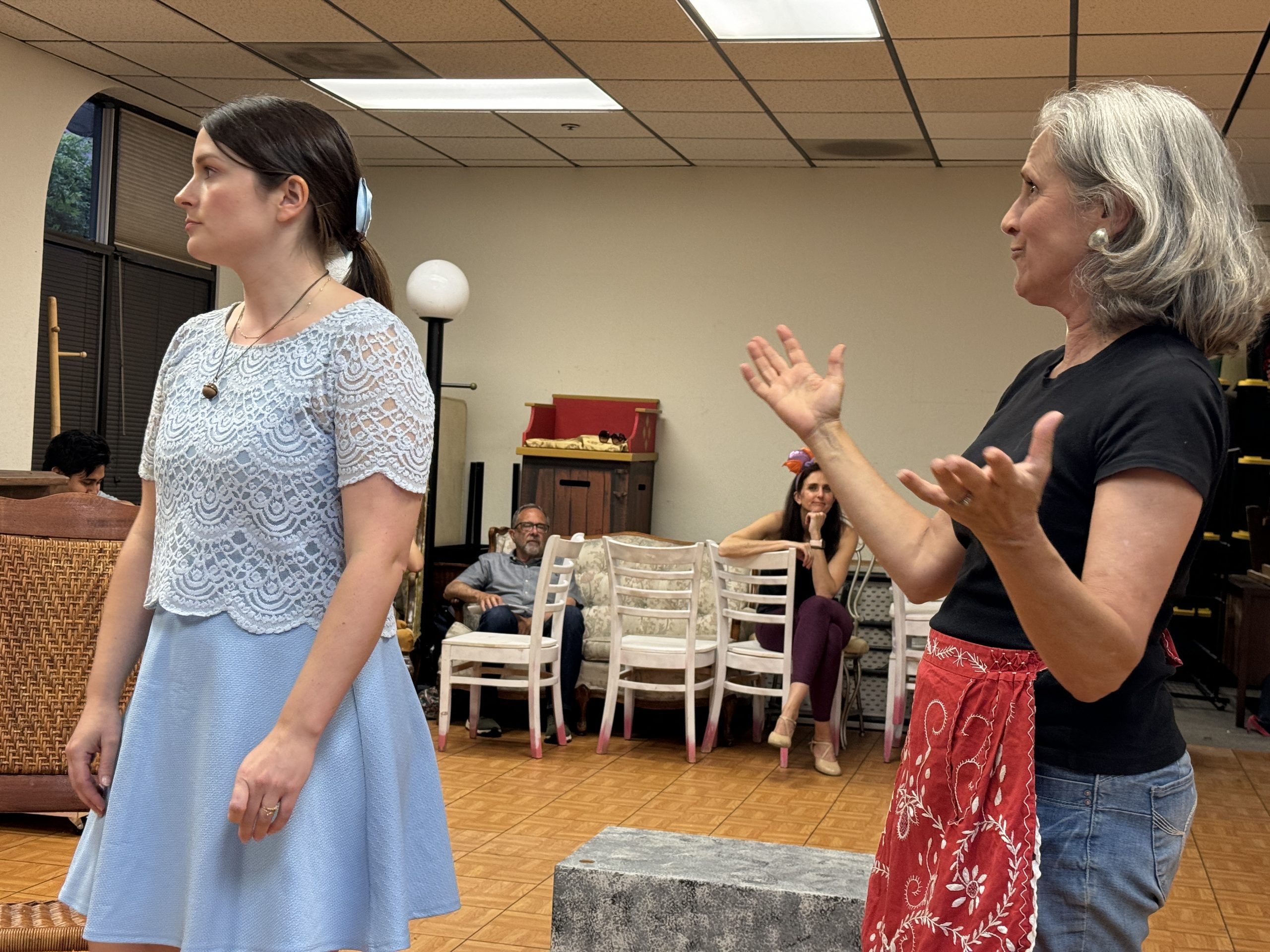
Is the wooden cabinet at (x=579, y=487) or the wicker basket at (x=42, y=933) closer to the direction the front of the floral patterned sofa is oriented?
the wicker basket

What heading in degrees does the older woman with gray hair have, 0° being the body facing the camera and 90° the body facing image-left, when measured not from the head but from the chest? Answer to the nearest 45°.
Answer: approximately 90°

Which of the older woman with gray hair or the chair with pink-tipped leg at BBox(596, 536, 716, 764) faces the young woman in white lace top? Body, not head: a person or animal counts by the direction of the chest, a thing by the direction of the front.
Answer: the older woman with gray hair

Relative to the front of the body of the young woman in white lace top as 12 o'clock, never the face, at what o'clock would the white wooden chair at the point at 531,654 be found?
The white wooden chair is roughly at 5 o'clock from the young woman in white lace top.

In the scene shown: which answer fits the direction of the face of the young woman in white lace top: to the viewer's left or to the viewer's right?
to the viewer's left

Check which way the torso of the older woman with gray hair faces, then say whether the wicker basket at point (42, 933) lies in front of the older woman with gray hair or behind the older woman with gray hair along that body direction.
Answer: in front

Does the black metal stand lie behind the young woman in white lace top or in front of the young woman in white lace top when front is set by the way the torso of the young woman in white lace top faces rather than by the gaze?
behind

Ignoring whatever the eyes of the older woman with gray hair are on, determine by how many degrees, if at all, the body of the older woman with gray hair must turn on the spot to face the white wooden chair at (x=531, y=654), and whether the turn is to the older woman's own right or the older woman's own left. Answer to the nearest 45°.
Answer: approximately 45° to the older woman's own right

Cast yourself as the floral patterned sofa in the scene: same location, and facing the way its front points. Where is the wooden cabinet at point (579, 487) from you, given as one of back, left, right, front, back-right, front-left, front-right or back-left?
back
